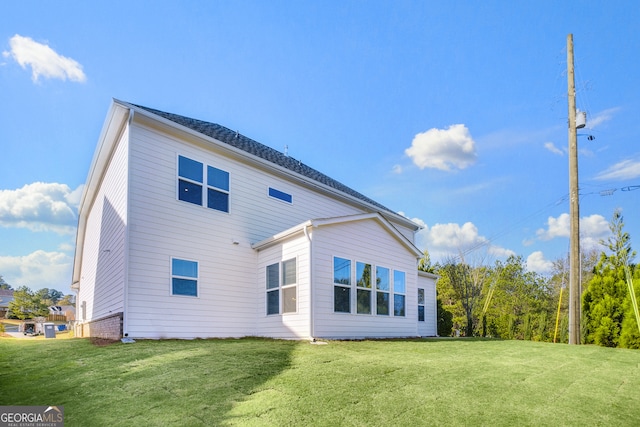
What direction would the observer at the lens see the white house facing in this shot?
facing away from the viewer and to the left of the viewer
